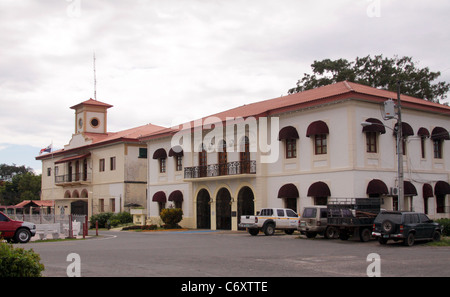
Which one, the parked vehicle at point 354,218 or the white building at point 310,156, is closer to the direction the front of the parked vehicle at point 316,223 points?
the white building

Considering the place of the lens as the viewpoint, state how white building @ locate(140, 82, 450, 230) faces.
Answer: facing the viewer and to the left of the viewer

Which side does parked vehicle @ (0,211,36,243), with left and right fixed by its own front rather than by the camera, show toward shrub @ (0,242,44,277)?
right

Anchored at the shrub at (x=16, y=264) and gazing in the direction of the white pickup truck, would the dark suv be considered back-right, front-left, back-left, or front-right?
front-right

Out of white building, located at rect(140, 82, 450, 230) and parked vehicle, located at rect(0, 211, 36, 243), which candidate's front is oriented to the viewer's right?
the parked vehicle

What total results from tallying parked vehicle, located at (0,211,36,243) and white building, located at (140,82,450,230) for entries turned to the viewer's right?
1

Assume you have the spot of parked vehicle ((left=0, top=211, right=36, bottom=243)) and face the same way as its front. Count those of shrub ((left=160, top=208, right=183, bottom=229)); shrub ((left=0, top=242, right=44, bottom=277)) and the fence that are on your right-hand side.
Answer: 1

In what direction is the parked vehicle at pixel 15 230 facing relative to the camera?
to the viewer's right

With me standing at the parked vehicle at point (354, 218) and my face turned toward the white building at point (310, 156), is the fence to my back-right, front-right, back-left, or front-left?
front-left

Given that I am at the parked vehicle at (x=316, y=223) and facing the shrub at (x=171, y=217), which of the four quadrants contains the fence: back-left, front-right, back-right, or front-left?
front-left
